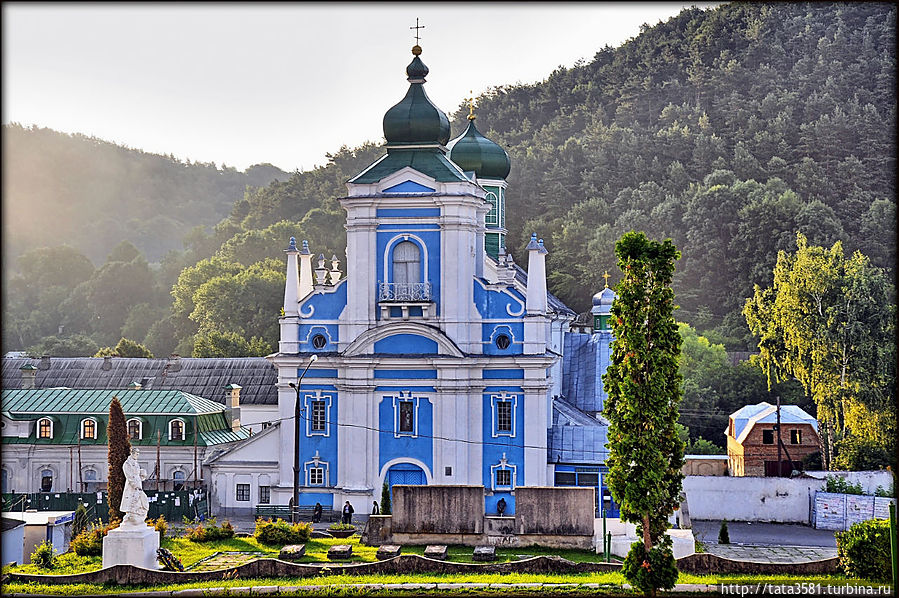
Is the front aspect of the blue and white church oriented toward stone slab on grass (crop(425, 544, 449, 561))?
yes

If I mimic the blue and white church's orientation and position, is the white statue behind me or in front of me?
in front

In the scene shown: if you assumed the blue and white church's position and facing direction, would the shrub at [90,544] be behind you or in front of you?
in front

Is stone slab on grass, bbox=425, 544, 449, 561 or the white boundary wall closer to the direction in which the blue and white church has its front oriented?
the stone slab on grass

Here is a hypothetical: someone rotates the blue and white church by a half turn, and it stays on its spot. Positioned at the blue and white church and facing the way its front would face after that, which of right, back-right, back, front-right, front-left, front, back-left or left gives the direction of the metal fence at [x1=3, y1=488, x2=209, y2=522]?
left

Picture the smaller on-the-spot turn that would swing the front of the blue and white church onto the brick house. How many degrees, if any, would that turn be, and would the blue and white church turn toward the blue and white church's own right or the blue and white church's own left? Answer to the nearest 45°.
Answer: approximately 135° to the blue and white church's own left

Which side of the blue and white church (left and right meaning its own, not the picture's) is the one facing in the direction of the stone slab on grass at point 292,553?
front

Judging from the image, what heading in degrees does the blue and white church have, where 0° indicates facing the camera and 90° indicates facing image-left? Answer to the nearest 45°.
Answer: approximately 0°
